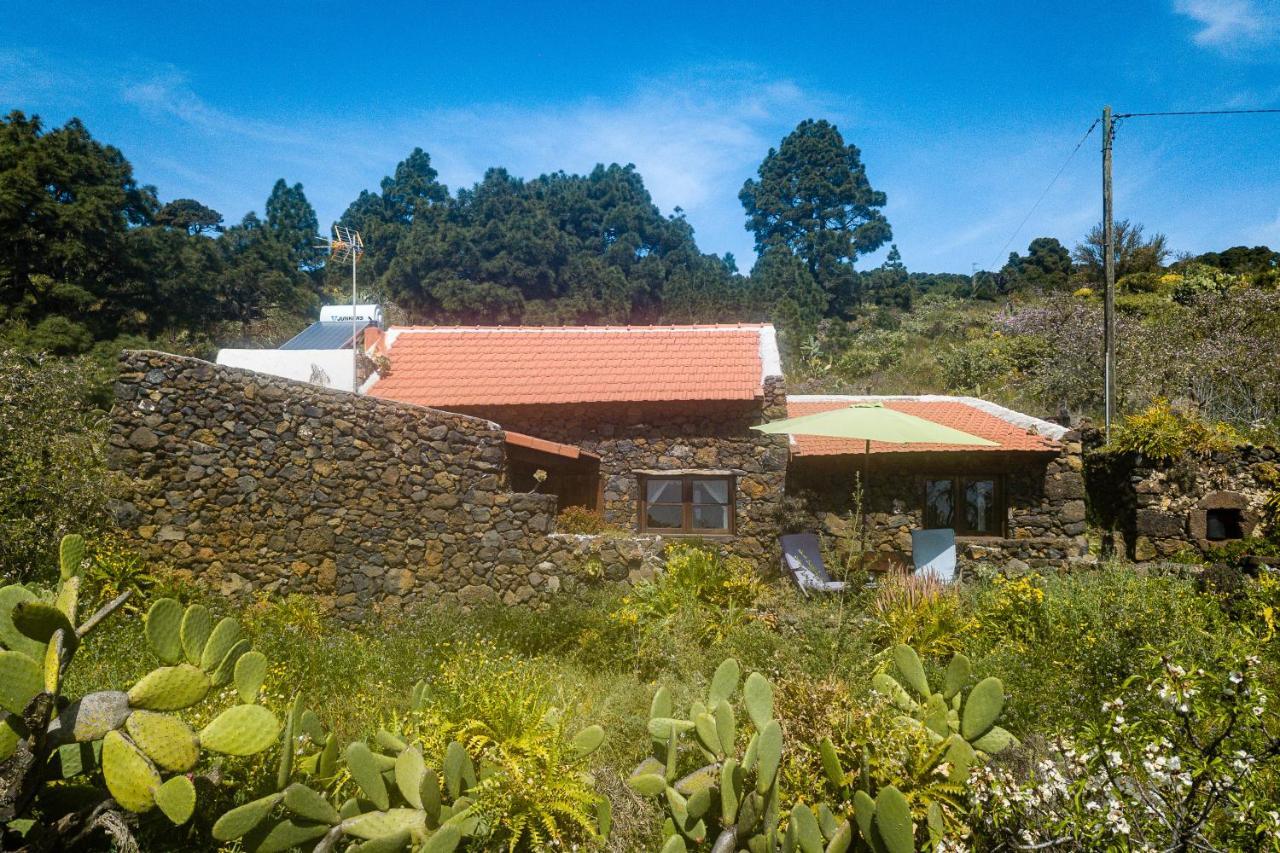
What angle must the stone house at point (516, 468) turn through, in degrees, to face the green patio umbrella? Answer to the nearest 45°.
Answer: approximately 45° to its left

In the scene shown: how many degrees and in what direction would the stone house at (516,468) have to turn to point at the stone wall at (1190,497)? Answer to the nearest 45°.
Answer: approximately 90° to its left

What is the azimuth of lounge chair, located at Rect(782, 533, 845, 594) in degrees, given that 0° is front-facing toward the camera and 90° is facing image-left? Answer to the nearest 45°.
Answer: approximately 315°

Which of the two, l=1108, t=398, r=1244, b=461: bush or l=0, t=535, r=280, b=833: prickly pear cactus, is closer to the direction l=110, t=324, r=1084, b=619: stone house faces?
the prickly pear cactus

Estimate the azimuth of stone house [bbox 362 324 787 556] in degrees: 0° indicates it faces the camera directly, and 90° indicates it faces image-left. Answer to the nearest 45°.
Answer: approximately 0°

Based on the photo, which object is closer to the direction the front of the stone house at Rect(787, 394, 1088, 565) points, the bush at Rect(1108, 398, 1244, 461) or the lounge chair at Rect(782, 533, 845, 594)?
the lounge chair

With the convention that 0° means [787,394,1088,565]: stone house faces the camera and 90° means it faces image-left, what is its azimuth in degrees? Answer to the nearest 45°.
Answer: approximately 0°

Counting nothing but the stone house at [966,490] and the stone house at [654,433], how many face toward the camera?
2
